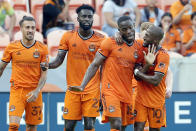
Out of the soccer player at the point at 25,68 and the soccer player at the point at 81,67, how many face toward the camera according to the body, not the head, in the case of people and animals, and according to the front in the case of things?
2

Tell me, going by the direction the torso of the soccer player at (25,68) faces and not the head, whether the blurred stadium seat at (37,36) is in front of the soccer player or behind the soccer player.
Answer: behind

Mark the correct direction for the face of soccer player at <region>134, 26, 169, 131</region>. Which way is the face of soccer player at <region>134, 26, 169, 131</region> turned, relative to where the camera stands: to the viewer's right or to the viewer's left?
to the viewer's left

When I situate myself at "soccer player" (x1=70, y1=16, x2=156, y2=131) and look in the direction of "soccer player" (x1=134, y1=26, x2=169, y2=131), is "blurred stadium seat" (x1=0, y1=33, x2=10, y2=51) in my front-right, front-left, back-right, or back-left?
back-left

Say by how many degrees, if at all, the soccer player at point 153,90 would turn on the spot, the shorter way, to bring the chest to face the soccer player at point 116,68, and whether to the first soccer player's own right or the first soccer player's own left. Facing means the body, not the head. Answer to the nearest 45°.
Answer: approximately 45° to the first soccer player's own right

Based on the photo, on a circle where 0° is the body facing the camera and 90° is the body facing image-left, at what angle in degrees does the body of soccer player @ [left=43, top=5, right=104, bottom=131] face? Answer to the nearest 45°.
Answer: approximately 0°

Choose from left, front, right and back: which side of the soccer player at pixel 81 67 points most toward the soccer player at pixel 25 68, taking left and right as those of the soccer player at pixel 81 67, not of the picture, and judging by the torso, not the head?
right

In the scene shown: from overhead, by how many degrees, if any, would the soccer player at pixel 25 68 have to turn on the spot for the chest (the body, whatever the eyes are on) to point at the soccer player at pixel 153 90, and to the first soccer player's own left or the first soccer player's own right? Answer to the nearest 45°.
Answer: approximately 45° to the first soccer player's own left

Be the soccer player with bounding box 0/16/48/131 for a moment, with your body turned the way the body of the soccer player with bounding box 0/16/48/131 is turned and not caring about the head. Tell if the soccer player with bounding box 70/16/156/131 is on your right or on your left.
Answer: on your left
